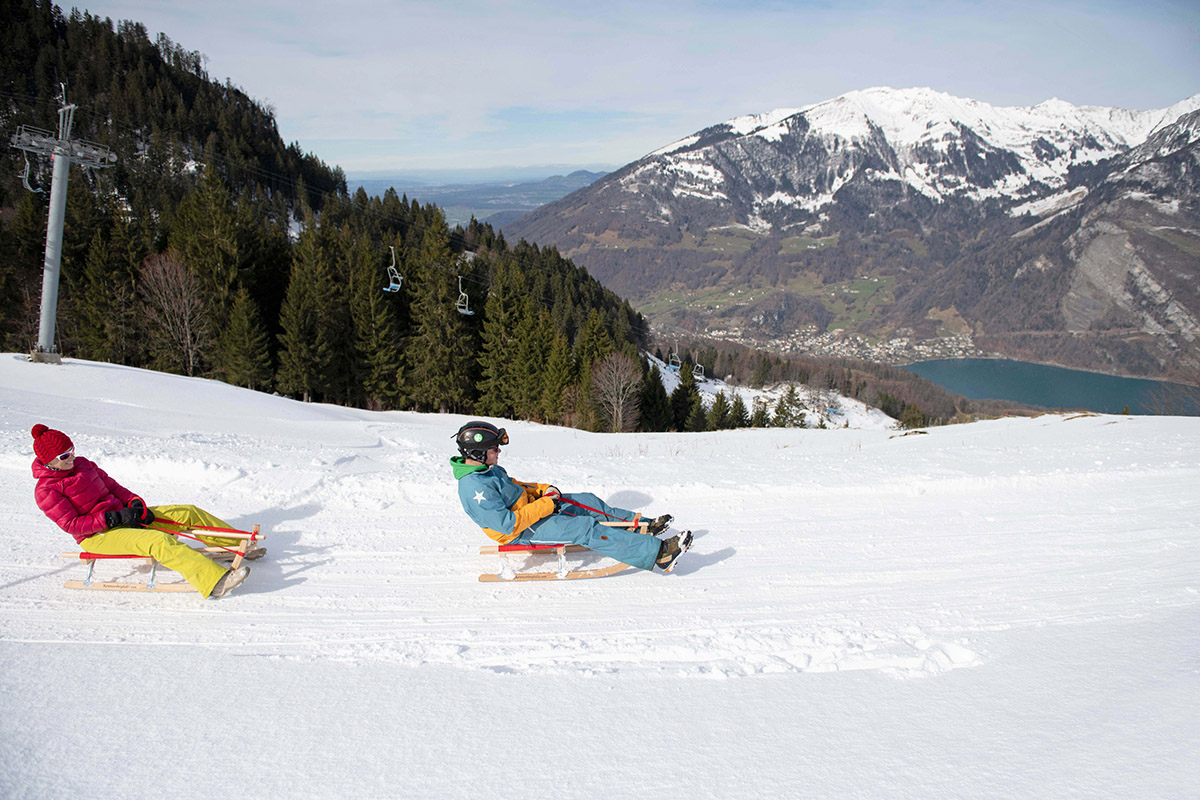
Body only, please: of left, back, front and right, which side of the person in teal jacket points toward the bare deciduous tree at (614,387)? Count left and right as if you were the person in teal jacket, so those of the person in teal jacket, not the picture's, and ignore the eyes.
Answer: left

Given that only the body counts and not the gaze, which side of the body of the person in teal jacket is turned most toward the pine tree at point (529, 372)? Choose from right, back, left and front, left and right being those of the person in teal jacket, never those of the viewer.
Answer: left

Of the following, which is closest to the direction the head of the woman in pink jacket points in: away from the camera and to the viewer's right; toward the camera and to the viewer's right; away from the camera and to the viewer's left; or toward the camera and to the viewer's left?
toward the camera and to the viewer's right

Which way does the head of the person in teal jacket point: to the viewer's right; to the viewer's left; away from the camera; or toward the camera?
to the viewer's right

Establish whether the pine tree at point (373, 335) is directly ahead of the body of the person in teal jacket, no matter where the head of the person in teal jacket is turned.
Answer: no

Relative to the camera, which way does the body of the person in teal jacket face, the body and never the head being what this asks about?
to the viewer's right

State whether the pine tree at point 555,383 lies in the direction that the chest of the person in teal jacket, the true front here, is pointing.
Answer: no

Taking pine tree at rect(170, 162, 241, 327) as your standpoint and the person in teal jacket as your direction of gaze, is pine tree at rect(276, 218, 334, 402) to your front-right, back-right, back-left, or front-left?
front-left

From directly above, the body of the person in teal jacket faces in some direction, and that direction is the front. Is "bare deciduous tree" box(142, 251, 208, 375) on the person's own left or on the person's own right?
on the person's own left

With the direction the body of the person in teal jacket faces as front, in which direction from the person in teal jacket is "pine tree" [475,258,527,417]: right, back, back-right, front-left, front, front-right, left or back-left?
left
